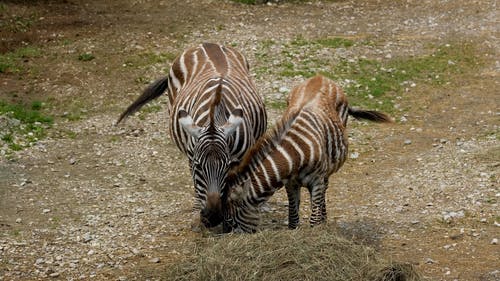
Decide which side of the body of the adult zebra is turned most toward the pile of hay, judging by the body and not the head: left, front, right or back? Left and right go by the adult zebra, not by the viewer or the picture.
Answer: front

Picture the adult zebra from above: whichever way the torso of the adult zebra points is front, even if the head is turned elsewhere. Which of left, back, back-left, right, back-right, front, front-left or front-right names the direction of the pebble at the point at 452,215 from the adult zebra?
left

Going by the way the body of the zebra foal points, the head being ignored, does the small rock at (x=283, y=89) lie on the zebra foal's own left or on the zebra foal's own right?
on the zebra foal's own right

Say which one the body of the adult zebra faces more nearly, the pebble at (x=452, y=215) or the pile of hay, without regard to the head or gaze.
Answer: the pile of hay

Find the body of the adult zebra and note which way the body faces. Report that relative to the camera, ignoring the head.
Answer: toward the camera

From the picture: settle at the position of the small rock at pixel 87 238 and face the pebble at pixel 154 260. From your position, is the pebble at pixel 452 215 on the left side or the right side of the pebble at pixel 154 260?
left

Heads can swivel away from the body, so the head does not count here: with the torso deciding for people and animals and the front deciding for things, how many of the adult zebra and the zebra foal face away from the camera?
0

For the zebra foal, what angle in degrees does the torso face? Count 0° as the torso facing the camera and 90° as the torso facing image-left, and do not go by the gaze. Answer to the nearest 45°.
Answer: approximately 45°

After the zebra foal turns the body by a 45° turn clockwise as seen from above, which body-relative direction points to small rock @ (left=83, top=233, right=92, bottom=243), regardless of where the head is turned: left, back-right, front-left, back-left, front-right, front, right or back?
front

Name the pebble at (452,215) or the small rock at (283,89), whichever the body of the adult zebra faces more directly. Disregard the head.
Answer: the pebble
